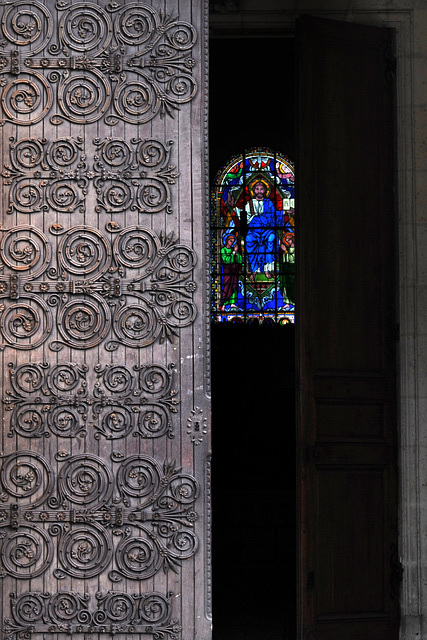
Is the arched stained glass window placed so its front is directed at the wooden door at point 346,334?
yes

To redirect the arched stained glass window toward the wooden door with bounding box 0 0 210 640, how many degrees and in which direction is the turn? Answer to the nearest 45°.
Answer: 0° — it already faces it

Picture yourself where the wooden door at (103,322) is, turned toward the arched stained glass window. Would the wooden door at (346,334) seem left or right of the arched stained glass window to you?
right

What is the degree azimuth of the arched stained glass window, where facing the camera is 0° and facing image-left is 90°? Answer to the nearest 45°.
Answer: approximately 0°
